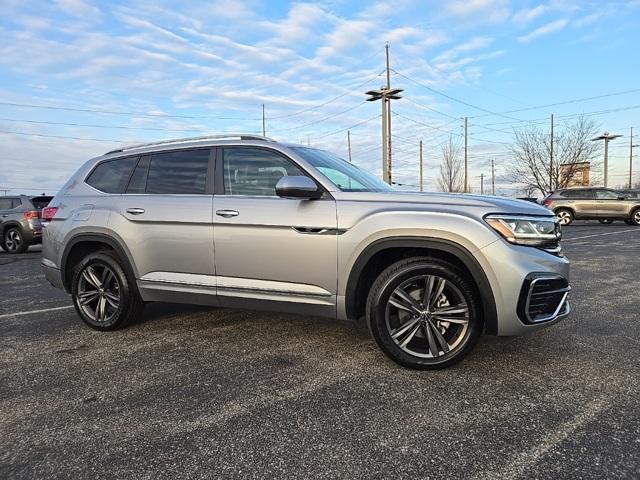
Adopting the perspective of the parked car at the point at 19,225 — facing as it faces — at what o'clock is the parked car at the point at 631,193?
the parked car at the point at 631,193 is roughly at 5 o'clock from the parked car at the point at 19,225.

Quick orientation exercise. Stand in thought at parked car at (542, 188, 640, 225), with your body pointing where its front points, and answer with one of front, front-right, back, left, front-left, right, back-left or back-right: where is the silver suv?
right

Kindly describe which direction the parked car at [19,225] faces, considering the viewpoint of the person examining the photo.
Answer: facing away from the viewer and to the left of the viewer

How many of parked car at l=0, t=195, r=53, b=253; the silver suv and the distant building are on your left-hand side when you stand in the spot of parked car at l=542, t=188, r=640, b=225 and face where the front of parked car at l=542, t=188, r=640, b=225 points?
1

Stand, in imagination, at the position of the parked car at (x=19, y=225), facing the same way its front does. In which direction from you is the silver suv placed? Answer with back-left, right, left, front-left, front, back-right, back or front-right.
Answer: back-left

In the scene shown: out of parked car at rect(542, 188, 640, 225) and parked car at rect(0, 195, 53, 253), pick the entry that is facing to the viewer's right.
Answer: parked car at rect(542, 188, 640, 225)

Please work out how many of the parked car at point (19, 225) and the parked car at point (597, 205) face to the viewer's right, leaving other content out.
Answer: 1

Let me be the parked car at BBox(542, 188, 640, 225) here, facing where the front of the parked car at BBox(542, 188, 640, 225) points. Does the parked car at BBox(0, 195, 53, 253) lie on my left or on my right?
on my right

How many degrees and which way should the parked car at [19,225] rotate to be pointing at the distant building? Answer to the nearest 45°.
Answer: approximately 135° to its right

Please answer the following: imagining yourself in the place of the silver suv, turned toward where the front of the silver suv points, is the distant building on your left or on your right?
on your left

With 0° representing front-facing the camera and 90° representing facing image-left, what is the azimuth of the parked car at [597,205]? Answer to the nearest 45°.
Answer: approximately 270°

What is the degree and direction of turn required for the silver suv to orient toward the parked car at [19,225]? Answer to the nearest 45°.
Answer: approximately 180°
